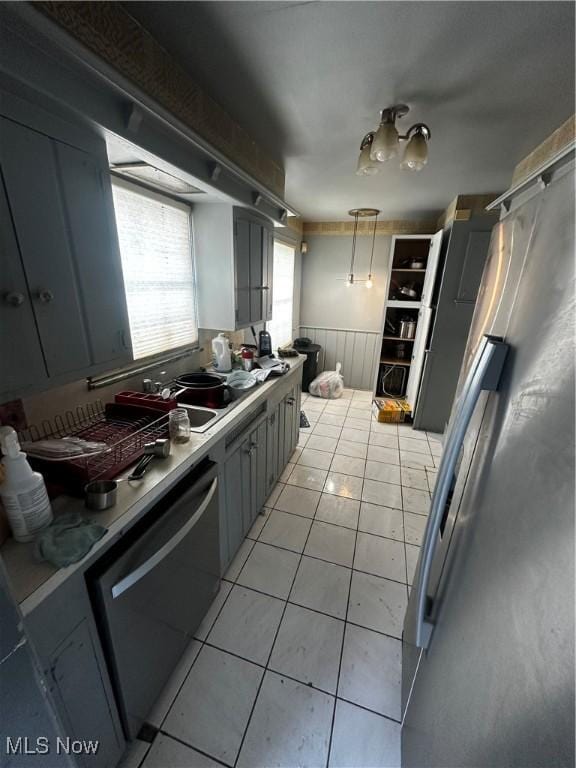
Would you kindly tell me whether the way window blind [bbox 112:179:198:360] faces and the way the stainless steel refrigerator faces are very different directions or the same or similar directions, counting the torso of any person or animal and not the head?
very different directions

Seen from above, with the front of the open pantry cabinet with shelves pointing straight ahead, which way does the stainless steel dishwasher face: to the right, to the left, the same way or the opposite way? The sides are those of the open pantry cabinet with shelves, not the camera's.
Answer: to the left

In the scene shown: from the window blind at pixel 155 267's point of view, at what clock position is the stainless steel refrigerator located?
The stainless steel refrigerator is roughly at 1 o'clock from the window blind.

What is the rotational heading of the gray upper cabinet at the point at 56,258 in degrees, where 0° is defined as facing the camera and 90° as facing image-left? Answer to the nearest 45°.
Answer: approximately 315°

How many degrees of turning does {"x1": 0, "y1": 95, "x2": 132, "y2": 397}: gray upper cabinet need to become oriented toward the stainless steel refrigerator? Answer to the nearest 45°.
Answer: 0° — it already faces it

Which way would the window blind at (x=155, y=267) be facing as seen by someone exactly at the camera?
facing the viewer and to the right of the viewer

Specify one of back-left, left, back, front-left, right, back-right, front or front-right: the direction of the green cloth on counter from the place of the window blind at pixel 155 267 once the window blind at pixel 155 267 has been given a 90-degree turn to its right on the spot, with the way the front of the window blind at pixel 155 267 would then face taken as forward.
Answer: front-left

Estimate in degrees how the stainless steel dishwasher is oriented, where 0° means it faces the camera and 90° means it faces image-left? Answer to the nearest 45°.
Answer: approximately 315°

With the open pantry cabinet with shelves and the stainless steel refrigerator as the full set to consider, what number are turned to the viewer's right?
0

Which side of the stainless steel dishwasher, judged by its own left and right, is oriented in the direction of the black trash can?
left

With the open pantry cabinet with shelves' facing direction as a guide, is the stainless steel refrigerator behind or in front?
in front

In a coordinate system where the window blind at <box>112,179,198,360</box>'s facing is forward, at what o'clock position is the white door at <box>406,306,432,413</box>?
The white door is roughly at 10 o'clock from the window blind.

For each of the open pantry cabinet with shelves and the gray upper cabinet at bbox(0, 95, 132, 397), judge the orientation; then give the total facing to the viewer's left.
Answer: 0

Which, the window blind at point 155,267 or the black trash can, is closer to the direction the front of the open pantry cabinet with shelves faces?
the window blind

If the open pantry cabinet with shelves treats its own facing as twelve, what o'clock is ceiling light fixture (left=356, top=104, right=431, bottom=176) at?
The ceiling light fixture is roughly at 12 o'clock from the open pantry cabinet with shelves.

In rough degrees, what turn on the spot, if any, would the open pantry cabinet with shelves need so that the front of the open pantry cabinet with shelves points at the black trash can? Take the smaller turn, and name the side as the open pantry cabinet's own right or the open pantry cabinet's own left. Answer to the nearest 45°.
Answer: approximately 90° to the open pantry cabinet's own right

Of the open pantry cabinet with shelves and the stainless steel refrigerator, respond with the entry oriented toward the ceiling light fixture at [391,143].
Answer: the open pantry cabinet with shelves
